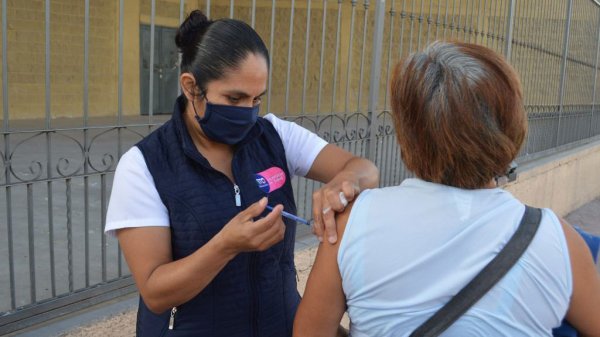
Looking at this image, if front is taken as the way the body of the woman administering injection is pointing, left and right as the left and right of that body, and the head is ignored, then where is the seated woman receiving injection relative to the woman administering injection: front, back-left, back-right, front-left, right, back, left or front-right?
front

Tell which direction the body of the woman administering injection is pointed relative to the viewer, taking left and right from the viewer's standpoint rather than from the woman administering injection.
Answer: facing the viewer and to the right of the viewer

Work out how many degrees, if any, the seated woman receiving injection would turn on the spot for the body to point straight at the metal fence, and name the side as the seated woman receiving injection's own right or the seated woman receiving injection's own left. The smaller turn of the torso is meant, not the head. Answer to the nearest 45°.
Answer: approximately 45° to the seated woman receiving injection's own left

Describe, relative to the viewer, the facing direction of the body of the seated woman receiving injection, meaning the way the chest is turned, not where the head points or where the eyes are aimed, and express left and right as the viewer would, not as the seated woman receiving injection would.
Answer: facing away from the viewer

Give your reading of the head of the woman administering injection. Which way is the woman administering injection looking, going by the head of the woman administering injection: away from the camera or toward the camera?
toward the camera

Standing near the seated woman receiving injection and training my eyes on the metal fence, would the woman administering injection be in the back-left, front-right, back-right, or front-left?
front-left

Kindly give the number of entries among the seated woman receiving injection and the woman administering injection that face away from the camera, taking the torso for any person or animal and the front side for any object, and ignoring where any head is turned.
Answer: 1

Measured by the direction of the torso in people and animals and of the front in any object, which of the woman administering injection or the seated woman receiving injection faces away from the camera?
the seated woman receiving injection

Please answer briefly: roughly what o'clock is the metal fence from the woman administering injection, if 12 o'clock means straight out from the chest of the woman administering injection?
The metal fence is roughly at 7 o'clock from the woman administering injection.

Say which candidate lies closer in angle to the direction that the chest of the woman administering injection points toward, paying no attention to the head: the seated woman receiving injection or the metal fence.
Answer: the seated woman receiving injection
